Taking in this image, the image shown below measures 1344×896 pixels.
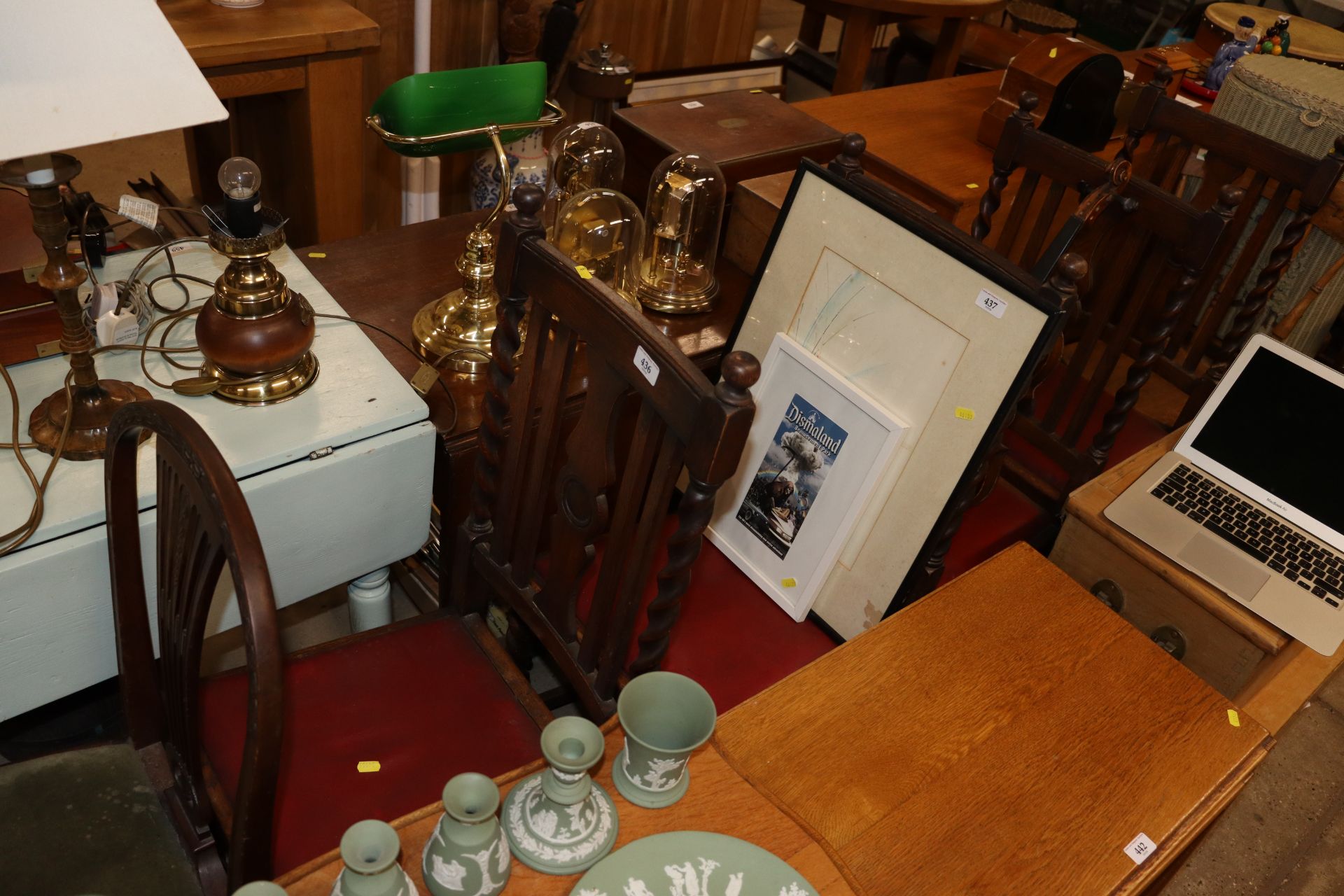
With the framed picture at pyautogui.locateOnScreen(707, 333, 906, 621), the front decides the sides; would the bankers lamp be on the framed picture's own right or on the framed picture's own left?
on the framed picture's own right

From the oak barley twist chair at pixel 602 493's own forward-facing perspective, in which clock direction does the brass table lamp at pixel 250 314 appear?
The brass table lamp is roughly at 8 o'clock from the oak barley twist chair.

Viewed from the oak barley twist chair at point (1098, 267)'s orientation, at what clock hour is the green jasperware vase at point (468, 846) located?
The green jasperware vase is roughly at 11 o'clock from the oak barley twist chair.

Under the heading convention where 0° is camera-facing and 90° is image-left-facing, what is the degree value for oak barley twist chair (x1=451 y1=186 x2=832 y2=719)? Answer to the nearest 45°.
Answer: approximately 225°

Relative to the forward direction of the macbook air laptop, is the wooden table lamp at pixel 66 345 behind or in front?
in front

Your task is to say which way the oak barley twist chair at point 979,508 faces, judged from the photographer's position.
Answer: facing away from the viewer and to the right of the viewer

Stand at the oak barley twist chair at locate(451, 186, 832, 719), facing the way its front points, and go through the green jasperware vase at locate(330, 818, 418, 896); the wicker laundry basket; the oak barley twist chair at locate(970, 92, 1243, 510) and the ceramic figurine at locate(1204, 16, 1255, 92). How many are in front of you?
3
